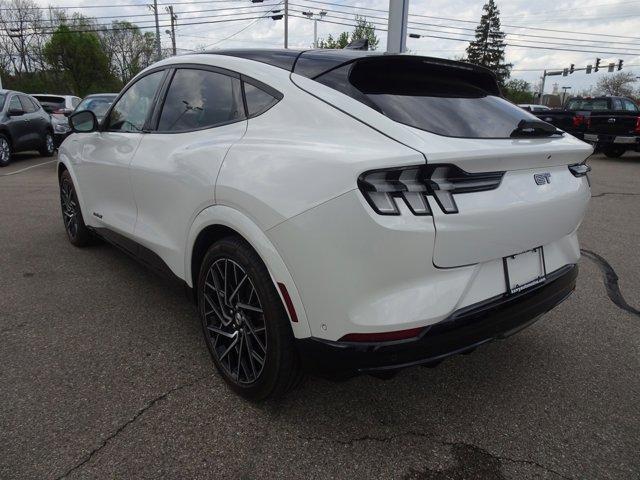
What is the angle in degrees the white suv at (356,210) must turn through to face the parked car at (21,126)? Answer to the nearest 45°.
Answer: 0° — it already faces it

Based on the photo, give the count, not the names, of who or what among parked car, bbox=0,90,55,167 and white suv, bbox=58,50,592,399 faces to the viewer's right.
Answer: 0

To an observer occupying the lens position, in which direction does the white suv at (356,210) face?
facing away from the viewer and to the left of the viewer

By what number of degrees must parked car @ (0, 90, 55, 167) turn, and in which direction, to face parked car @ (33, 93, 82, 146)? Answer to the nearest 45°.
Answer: approximately 135° to its right

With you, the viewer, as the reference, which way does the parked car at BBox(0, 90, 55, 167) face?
facing the viewer and to the left of the viewer

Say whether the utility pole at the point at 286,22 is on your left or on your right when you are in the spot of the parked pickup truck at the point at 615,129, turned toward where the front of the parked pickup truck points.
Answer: on your left

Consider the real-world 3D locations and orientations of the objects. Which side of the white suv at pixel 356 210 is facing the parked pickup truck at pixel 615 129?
right
